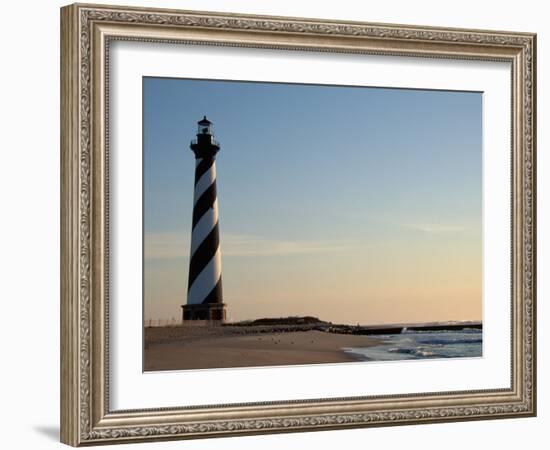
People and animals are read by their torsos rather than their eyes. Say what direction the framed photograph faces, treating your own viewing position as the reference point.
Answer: facing the viewer and to the right of the viewer
